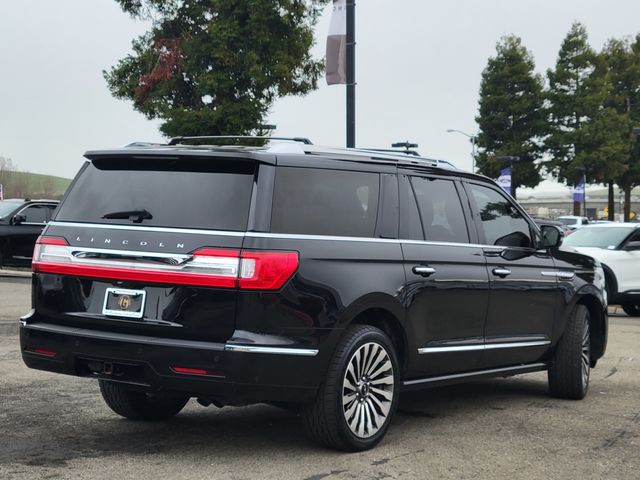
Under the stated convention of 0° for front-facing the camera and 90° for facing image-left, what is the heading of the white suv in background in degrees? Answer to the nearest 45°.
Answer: approximately 45°

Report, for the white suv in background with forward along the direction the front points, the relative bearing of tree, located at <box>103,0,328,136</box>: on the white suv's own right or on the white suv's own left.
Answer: on the white suv's own right

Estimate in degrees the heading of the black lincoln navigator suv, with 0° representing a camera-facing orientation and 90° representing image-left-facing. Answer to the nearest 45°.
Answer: approximately 225°

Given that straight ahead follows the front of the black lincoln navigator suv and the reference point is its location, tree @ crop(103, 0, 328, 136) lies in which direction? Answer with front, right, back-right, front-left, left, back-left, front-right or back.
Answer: front-left

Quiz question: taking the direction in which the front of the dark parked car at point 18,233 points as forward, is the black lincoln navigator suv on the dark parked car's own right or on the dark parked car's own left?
on the dark parked car's own left

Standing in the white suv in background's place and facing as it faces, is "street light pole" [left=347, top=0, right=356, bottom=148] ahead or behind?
ahead

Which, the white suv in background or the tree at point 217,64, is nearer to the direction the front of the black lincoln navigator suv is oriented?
the white suv in background

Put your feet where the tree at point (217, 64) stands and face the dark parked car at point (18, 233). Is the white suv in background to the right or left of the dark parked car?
left

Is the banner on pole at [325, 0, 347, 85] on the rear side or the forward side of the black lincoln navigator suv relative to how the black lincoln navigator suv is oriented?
on the forward side

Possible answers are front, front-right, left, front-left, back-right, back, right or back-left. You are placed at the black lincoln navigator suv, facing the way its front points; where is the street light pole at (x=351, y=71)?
front-left

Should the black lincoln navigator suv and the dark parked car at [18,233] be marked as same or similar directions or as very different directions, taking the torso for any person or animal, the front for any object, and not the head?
very different directions

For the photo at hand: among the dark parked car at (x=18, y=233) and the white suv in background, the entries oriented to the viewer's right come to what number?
0

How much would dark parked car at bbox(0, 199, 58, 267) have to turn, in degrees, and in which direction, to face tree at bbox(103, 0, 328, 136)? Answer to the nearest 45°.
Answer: approximately 180°
